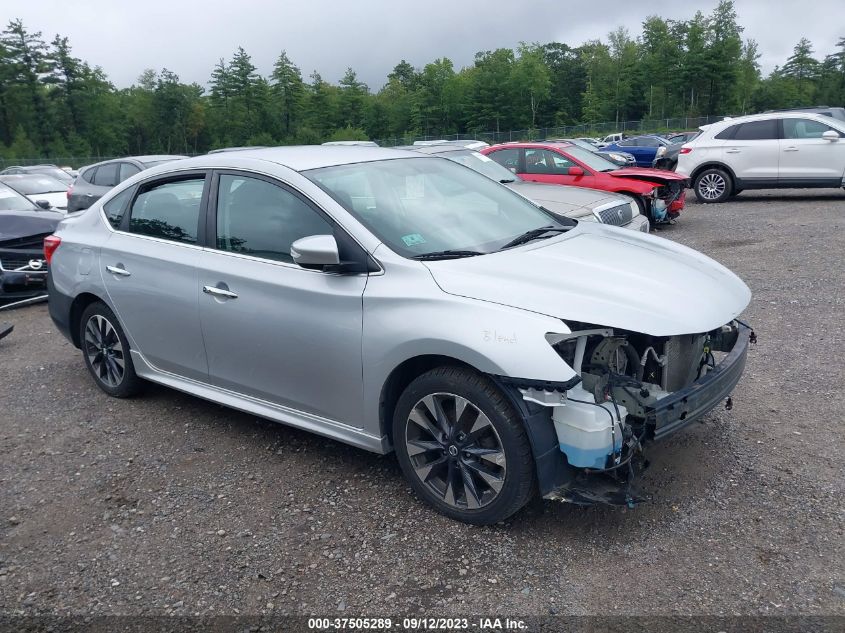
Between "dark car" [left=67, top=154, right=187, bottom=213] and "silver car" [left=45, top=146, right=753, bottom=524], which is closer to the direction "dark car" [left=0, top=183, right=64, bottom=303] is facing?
the silver car

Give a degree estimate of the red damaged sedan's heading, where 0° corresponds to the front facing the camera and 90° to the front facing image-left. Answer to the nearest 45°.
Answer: approximately 315°

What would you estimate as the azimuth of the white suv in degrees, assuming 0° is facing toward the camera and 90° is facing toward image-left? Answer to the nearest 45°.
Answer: approximately 270°

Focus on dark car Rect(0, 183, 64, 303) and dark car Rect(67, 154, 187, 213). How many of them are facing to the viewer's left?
0

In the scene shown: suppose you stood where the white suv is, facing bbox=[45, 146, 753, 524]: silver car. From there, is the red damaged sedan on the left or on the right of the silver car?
right

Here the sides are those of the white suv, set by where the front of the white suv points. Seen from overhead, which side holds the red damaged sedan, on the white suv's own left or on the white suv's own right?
on the white suv's own right

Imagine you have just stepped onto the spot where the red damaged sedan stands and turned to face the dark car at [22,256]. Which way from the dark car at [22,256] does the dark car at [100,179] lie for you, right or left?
right

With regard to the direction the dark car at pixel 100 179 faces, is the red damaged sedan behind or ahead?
ahead

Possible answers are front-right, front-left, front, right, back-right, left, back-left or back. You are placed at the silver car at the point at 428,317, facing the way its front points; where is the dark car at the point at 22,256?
back

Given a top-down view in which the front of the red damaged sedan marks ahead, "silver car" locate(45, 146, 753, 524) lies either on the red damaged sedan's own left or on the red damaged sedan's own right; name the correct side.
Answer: on the red damaged sedan's own right

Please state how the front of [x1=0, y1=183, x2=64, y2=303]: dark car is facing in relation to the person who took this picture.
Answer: facing the viewer and to the right of the viewer
